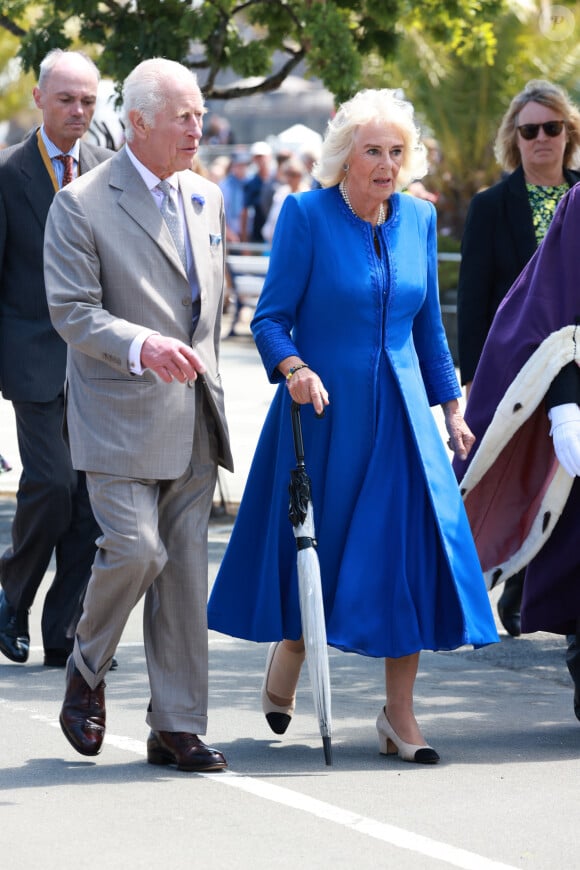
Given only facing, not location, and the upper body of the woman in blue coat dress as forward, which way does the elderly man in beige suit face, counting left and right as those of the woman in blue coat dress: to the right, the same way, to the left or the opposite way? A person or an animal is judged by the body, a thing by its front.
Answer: the same way

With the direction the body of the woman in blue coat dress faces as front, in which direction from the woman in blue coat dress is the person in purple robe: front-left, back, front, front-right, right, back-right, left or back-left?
left

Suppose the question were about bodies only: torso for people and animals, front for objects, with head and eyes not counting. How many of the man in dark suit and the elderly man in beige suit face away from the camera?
0

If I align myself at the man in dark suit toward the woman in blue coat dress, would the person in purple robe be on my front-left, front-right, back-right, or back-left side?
front-left

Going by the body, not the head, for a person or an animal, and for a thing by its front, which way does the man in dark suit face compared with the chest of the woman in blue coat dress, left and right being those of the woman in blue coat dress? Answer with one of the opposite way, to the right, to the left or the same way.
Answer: the same way

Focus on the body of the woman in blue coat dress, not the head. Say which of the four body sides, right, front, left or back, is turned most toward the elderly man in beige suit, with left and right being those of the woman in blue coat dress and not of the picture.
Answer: right

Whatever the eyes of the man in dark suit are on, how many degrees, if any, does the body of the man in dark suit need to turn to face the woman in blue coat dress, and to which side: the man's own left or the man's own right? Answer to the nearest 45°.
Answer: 0° — they already face them

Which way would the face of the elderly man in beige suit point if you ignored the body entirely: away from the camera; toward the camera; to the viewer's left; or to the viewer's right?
to the viewer's right

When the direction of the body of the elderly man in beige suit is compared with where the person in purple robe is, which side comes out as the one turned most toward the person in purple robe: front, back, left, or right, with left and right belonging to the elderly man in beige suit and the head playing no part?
left

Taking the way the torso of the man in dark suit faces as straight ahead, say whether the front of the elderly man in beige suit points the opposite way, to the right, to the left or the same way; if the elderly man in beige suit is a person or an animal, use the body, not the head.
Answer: the same way

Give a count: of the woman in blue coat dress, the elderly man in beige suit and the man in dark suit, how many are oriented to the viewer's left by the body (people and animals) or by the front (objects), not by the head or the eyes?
0

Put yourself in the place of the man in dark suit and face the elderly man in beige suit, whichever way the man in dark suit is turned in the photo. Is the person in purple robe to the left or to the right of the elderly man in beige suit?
left

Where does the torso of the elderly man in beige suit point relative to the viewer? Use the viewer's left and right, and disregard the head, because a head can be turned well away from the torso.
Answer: facing the viewer and to the right of the viewer
